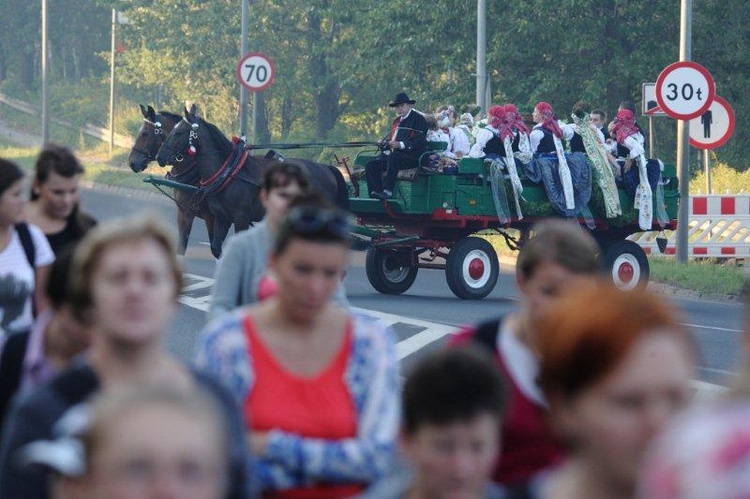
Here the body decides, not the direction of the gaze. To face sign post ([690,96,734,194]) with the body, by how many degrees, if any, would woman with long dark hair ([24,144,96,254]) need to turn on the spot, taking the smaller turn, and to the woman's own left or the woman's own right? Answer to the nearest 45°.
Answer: approximately 90° to the woman's own left

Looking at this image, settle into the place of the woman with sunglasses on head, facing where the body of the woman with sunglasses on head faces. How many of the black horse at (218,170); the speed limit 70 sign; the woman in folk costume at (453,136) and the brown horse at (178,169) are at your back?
4

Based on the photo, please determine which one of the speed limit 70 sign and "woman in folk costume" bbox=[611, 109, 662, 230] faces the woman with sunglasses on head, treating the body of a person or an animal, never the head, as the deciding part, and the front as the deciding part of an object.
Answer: the speed limit 70 sign

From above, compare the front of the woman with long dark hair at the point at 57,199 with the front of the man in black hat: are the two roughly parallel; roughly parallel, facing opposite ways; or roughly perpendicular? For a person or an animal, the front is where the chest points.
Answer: roughly perpendicular
